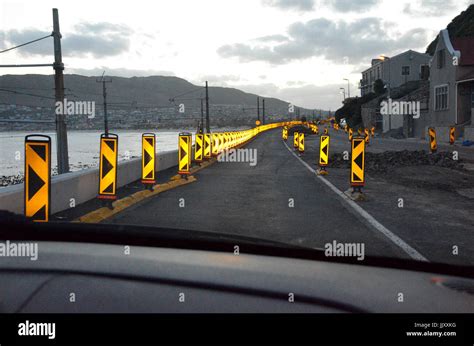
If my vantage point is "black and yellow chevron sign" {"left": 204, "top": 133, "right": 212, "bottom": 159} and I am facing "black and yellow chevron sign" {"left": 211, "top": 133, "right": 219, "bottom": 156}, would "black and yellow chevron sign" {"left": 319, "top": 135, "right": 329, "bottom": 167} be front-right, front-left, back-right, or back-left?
back-right

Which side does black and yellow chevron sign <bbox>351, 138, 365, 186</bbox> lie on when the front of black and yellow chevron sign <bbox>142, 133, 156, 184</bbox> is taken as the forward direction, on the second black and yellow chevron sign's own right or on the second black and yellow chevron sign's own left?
on the second black and yellow chevron sign's own left

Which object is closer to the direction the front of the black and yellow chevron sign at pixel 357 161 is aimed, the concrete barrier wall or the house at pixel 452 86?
the concrete barrier wall

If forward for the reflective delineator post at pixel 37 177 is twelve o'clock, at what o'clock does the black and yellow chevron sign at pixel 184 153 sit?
The black and yellow chevron sign is roughly at 7 o'clock from the reflective delineator post.

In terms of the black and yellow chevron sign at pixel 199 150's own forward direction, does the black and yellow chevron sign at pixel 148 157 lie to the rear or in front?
in front

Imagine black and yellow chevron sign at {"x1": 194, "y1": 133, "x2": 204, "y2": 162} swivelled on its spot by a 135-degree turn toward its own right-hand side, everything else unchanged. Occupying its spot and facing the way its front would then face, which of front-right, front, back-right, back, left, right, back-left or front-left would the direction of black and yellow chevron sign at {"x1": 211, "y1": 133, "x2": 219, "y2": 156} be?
front-right

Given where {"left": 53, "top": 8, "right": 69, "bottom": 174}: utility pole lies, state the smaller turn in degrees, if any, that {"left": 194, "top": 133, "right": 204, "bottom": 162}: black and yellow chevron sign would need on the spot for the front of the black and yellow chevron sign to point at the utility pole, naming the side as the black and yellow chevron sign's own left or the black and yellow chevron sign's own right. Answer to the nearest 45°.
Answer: approximately 45° to the black and yellow chevron sign's own right

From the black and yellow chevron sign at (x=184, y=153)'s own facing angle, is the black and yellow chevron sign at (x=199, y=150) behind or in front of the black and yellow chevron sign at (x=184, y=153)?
behind

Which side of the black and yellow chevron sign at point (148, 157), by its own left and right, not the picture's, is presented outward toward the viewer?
front

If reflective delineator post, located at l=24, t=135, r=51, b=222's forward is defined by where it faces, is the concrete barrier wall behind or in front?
behind

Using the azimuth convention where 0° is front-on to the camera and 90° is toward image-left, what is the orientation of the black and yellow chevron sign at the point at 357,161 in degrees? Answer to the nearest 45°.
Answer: approximately 0°

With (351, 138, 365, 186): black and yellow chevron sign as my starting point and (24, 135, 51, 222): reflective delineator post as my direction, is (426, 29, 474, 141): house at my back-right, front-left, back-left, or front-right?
back-right

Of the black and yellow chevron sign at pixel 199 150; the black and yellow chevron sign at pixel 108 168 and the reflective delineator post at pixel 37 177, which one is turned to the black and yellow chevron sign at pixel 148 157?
the black and yellow chevron sign at pixel 199 150

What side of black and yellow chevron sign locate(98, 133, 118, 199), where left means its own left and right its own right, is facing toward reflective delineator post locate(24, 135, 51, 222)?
front

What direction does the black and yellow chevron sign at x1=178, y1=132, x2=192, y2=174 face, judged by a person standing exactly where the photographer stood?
facing the viewer
